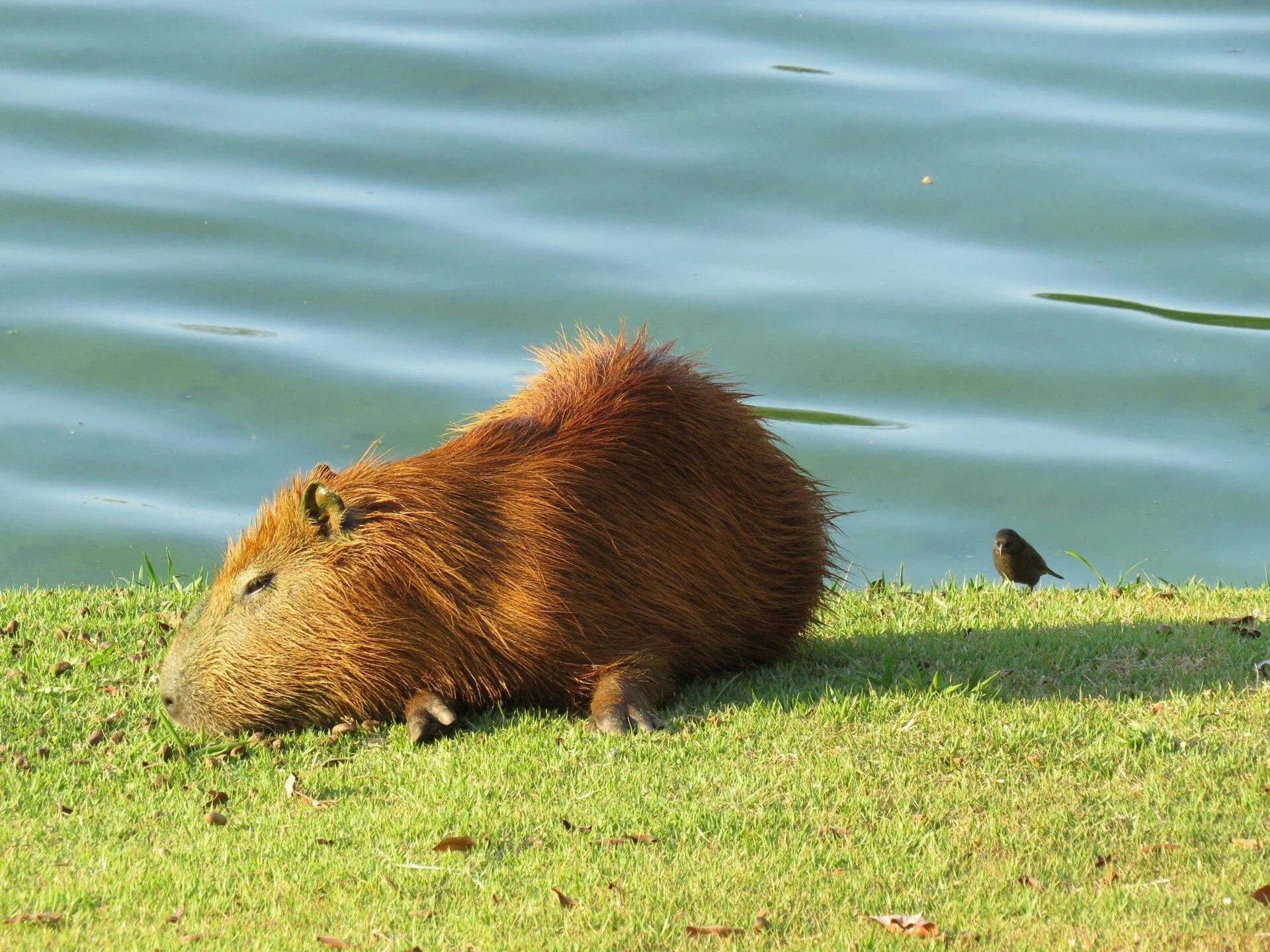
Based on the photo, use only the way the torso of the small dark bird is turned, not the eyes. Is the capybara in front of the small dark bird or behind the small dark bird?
in front

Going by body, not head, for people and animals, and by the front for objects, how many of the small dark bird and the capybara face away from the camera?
0

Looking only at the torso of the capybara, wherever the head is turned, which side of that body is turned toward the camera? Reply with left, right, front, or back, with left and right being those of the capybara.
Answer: left

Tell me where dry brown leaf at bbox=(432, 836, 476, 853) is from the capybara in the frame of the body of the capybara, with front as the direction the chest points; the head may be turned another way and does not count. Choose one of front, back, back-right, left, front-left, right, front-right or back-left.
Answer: left

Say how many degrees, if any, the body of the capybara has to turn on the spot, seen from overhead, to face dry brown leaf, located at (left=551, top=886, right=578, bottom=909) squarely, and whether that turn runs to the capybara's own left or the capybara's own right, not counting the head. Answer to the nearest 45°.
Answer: approximately 90° to the capybara's own left

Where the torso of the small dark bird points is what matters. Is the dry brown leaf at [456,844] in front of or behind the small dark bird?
in front

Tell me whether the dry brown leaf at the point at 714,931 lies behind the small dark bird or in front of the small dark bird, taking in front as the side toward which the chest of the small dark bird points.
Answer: in front

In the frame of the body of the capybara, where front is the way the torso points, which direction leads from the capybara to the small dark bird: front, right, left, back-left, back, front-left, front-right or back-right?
back-right

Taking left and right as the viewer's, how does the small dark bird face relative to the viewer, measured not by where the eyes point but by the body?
facing the viewer and to the left of the viewer

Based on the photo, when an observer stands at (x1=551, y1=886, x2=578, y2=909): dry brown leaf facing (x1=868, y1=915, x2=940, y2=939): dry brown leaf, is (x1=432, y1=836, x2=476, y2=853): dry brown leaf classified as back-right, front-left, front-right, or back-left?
back-left

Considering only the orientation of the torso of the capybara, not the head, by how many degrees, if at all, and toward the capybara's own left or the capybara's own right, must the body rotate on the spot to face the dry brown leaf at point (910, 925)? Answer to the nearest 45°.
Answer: approximately 135° to the capybara's own left
